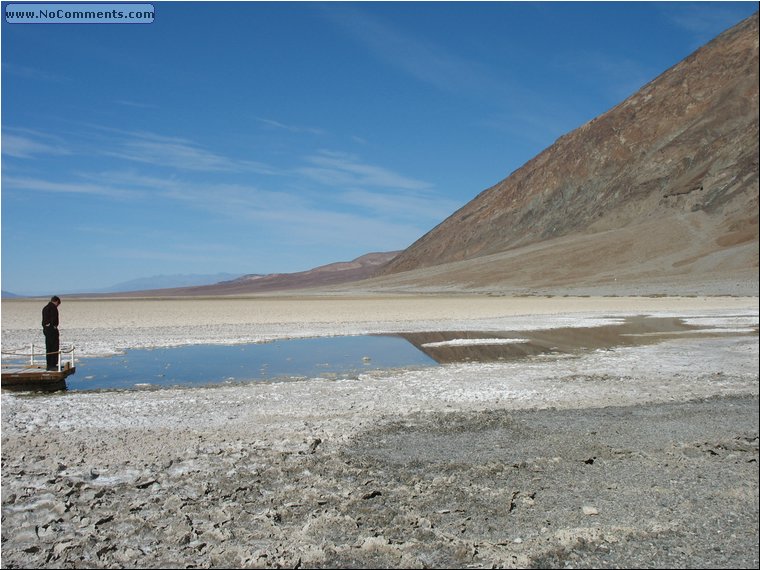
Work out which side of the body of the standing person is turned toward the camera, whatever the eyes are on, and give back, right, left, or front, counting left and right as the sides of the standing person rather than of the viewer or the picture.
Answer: right
